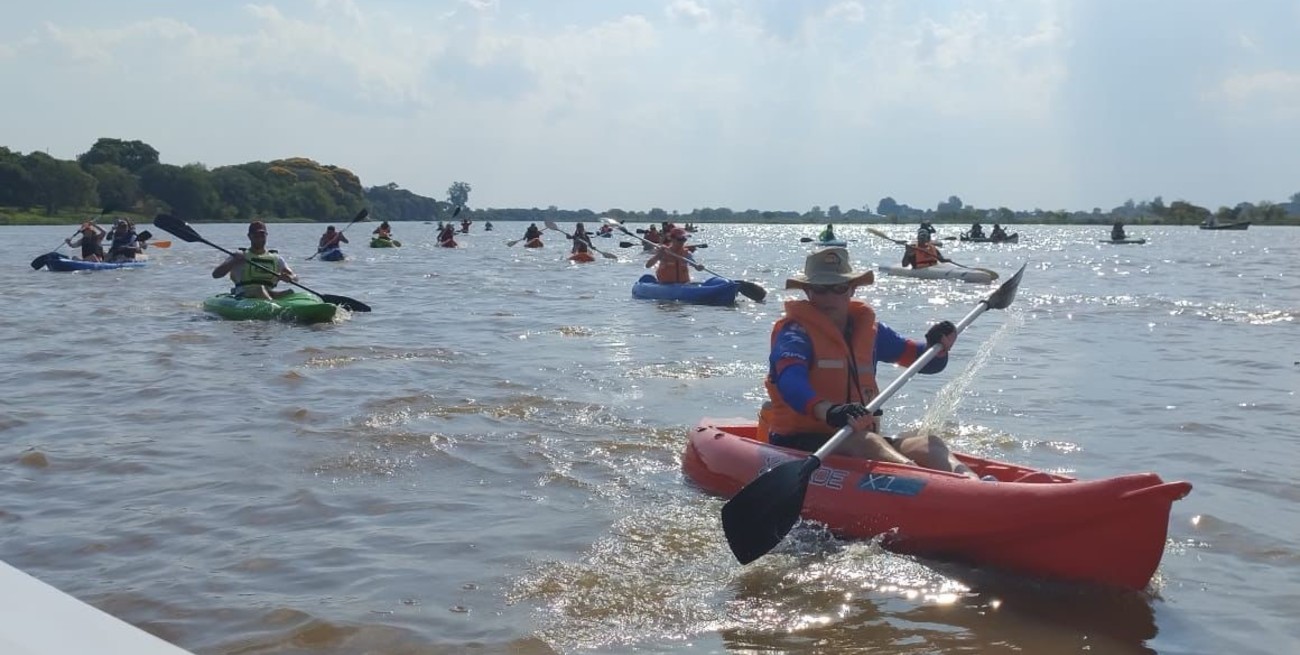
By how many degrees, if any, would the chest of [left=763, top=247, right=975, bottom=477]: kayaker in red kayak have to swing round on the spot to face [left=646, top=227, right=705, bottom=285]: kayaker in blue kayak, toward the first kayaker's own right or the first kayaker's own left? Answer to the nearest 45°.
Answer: approximately 135° to the first kayaker's own left

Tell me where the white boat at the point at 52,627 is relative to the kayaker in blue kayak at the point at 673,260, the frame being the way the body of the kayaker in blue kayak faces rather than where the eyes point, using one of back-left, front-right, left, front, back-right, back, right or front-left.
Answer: front-right

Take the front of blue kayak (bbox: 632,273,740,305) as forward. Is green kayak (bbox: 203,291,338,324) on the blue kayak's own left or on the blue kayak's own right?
on the blue kayak's own right

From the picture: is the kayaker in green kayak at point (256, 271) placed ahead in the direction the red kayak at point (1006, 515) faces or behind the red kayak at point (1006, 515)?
behind

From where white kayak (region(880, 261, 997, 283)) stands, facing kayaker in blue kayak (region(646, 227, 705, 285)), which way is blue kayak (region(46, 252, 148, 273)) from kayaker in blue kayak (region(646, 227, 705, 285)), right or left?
right

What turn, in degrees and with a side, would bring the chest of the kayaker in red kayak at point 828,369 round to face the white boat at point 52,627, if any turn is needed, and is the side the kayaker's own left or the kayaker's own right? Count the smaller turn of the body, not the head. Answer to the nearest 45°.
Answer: approximately 45° to the kayaker's own right

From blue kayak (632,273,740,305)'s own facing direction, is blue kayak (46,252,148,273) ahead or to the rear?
to the rear

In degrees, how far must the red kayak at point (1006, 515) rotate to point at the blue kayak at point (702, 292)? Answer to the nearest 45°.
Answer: approximately 135° to its left

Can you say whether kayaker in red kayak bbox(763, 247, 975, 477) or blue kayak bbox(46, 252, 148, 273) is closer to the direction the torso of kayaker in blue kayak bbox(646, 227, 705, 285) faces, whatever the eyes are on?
the kayaker in red kayak

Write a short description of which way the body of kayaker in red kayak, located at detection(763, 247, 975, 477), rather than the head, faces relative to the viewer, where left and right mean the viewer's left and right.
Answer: facing the viewer and to the right of the viewer

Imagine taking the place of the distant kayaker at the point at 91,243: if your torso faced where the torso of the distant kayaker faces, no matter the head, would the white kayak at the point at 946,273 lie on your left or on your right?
on your left

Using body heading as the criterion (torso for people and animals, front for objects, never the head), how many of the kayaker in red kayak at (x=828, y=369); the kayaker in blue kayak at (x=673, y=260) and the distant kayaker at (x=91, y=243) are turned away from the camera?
0

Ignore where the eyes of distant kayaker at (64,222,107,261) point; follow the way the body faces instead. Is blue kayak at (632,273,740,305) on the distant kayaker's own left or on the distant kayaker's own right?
on the distant kayaker's own left

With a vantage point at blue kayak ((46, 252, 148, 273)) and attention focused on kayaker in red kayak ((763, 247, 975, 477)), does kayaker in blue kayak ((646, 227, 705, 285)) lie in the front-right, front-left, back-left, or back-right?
front-left

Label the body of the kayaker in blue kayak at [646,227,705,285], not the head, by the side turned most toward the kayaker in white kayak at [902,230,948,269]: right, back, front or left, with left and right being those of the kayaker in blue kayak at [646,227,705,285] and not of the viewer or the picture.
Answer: left
